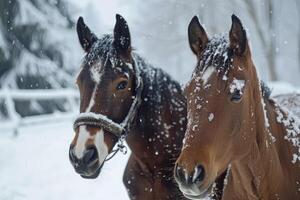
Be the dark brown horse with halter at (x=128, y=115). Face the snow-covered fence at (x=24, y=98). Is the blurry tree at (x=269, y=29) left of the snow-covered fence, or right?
right

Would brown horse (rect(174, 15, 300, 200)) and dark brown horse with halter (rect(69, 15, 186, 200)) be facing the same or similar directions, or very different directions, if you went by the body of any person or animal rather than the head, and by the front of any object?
same or similar directions

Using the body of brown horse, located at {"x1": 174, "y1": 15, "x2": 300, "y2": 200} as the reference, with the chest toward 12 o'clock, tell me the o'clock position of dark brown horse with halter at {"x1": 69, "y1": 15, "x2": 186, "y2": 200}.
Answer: The dark brown horse with halter is roughly at 3 o'clock from the brown horse.

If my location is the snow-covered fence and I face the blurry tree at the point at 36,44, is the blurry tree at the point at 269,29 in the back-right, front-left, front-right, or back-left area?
front-right

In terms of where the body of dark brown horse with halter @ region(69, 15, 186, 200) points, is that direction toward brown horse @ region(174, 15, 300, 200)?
no

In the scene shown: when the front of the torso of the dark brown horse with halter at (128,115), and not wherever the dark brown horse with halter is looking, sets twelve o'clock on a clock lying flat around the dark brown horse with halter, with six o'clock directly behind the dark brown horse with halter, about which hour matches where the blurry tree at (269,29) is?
The blurry tree is roughly at 5 o'clock from the dark brown horse with halter.

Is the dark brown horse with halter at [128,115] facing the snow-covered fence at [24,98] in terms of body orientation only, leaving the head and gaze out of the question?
no

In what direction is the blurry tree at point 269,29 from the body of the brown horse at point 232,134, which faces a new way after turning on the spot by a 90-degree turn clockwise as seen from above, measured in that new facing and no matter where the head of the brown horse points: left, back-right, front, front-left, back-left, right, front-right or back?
front-right

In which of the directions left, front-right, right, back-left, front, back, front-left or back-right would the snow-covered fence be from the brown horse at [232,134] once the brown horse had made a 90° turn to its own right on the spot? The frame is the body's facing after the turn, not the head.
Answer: front

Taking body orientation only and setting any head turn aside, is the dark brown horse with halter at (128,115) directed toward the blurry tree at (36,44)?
no

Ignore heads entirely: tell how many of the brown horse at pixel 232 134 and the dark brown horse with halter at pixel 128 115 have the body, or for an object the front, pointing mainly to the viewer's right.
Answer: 0

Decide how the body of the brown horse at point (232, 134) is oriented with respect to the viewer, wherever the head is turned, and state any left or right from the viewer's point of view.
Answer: facing the viewer and to the left of the viewer
